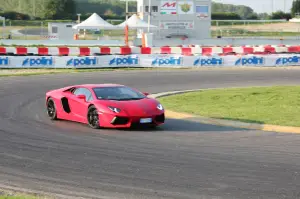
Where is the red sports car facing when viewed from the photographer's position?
facing the viewer and to the right of the viewer

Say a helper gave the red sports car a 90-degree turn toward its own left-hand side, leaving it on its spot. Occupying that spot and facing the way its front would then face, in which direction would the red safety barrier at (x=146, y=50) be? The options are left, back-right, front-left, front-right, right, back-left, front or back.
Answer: front-left

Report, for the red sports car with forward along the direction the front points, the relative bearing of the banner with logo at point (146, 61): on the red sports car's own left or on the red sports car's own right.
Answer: on the red sports car's own left

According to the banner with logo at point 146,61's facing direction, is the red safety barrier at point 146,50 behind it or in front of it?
behind

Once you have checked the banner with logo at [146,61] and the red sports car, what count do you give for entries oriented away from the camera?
0

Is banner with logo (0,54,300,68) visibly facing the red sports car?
yes

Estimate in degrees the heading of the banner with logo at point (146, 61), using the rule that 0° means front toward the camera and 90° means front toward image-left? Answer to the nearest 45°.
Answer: approximately 0°
